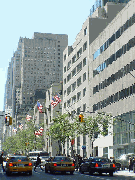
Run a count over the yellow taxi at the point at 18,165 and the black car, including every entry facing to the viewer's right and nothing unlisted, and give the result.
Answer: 0
